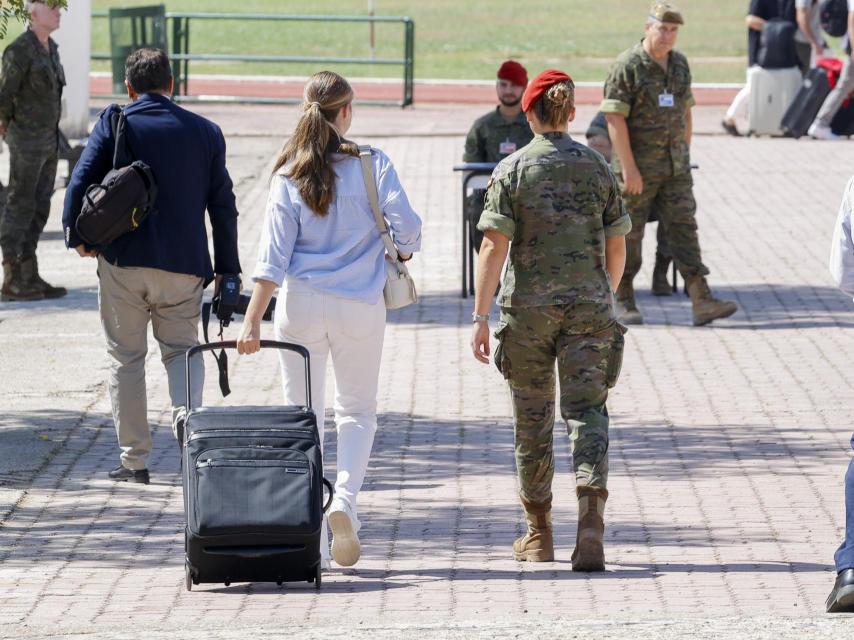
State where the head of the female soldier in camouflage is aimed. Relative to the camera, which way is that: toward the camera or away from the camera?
away from the camera

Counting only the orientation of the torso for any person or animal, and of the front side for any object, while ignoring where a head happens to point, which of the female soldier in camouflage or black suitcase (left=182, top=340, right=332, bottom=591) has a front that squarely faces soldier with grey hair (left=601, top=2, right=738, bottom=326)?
the female soldier in camouflage

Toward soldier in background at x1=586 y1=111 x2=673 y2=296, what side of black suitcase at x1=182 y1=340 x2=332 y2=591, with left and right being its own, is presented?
back

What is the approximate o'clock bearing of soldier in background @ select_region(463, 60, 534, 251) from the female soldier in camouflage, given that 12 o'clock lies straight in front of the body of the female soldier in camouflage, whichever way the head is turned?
The soldier in background is roughly at 12 o'clock from the female soldier in camouflage.

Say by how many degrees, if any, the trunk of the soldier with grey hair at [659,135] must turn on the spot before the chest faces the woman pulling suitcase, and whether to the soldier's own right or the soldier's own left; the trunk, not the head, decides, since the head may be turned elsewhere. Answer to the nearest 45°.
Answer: approximately 45° to the soldier's own right

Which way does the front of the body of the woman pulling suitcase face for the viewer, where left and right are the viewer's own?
facing away from the viewer

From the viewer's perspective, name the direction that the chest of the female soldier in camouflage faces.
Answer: away from the camera

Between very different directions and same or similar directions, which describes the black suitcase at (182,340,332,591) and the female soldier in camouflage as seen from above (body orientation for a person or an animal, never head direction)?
very different directions

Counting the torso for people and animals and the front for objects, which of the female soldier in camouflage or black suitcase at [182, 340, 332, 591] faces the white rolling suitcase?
the female soldier in camouflage

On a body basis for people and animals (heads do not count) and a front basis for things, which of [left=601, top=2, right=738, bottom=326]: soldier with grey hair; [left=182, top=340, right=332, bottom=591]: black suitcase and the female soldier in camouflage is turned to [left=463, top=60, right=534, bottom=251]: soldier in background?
the female soldier in camouflage

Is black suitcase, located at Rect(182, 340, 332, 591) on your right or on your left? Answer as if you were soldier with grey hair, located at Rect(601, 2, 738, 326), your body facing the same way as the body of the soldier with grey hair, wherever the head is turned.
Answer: on your right

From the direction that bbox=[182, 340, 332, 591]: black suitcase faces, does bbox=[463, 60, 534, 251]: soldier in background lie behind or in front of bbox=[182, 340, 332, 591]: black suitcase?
behind
